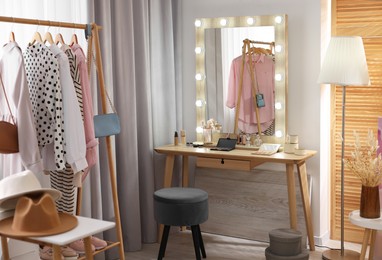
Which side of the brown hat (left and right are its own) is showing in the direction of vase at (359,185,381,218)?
left
